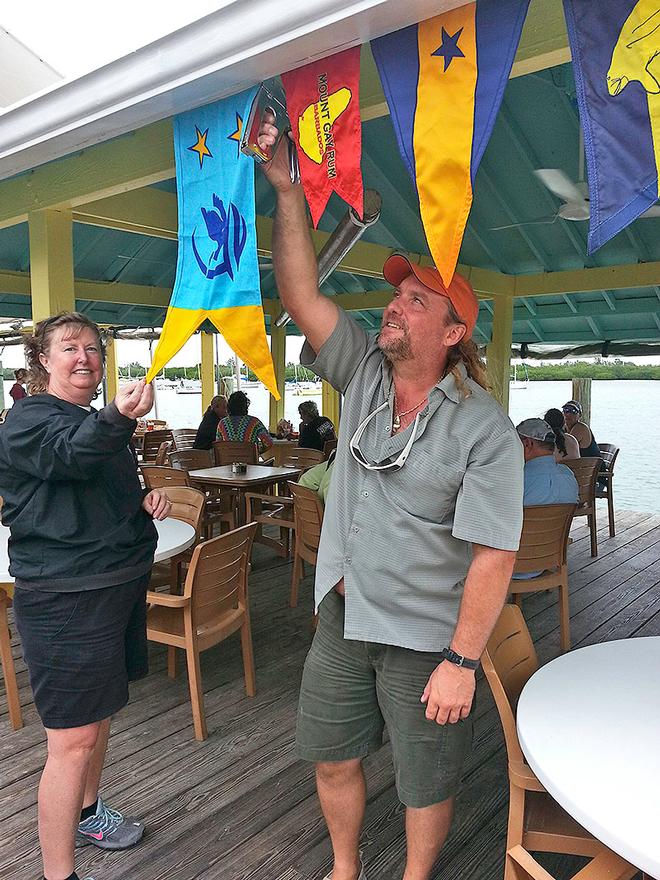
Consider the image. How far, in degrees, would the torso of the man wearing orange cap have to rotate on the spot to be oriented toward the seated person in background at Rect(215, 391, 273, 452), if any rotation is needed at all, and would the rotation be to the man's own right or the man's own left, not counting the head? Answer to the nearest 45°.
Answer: approximately 135° to the man's own right

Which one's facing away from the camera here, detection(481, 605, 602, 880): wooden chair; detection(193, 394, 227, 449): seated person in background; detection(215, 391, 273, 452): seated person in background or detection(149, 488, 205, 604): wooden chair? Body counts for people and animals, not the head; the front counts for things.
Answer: detection(215, 391, 273, 452): seated person in background

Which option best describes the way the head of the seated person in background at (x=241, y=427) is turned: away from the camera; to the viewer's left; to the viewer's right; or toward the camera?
away from the camera

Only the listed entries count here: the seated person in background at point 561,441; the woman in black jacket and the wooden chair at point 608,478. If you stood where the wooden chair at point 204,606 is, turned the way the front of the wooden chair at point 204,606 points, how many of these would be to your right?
2

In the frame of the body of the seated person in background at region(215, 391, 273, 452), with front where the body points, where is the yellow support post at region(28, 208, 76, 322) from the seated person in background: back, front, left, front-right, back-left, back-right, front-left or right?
back-left

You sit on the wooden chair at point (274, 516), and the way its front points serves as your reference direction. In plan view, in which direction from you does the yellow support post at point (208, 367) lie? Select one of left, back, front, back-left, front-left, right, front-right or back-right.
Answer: front-right

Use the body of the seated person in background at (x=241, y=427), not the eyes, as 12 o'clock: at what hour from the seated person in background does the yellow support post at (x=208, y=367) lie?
The yellow support post is roughly at 12 o'clock from the seated person in background.

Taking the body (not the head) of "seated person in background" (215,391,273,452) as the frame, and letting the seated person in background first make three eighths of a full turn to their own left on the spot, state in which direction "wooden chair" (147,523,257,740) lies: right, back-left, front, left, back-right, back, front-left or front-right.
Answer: front-left

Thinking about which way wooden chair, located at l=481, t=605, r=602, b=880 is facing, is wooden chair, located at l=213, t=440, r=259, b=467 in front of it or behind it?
behind

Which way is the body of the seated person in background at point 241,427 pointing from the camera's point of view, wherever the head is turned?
away from the camera

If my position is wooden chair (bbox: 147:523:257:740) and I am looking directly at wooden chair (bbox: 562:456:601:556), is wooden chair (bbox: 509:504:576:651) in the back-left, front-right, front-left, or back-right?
front-right

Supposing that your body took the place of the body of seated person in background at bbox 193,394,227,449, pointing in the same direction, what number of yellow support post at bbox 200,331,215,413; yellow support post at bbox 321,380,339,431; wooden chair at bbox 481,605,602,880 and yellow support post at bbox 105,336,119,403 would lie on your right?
1

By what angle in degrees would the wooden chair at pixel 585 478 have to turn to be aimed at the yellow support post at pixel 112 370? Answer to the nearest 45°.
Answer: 0° — it already faces it

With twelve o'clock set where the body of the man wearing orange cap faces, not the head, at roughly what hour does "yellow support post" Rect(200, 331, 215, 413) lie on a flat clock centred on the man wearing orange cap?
The yellow support post is roughly at 4 o'clock from the man wearing orange cap.
